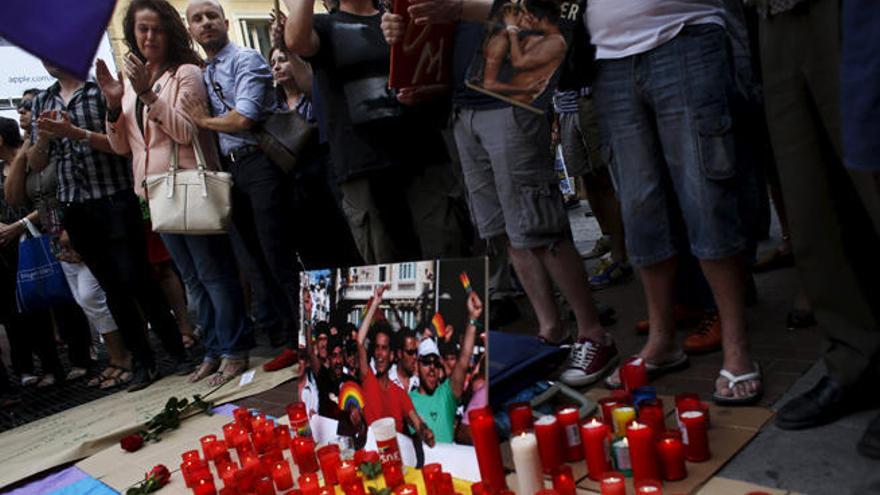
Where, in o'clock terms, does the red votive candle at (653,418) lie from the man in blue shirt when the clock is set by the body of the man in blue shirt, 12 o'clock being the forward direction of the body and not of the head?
The red votive candle is roughly at 10 o'clock from the man in blue shirt.

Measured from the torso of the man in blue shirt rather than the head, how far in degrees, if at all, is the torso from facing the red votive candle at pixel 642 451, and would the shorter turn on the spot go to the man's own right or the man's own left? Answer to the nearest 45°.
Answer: approximately 45° to the man's own left

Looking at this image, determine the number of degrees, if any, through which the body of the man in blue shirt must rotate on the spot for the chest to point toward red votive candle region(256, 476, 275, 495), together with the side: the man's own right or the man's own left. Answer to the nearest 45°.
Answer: approximately 45° to the man's own left

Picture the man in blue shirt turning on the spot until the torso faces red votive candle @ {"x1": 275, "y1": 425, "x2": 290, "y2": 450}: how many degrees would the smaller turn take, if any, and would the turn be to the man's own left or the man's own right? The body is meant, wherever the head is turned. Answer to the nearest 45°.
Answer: approximately 45° to the man's own left

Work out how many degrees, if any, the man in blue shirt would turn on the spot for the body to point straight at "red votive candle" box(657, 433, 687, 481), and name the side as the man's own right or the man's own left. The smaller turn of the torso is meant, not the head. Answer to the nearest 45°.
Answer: approximately 45° to the man's own left

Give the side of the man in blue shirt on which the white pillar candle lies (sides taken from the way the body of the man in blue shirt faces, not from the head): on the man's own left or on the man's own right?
on the man's own left

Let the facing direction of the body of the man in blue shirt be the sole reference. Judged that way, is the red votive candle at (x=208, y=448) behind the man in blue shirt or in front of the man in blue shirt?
in front

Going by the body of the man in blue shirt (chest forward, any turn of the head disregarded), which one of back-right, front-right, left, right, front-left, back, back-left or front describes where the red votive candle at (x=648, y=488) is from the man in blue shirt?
front-left

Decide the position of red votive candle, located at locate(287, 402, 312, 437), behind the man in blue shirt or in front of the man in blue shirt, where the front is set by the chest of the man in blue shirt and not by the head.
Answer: in front

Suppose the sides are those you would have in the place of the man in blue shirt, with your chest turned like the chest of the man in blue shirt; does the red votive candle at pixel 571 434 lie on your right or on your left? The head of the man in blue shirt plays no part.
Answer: on your left

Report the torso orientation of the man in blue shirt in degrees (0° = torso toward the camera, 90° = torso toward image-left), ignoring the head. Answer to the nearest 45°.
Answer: approximately 45°

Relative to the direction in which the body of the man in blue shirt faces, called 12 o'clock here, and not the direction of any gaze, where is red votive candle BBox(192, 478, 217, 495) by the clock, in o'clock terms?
The red votive candle is roughly at 11 o'clock from the man in blue shirt.

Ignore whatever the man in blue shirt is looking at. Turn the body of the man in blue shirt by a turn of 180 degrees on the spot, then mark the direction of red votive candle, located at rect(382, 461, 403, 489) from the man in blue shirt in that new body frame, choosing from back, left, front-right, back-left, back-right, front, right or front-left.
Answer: back-right

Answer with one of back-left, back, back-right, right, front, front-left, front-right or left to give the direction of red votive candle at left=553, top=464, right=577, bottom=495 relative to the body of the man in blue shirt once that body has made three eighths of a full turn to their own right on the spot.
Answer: back

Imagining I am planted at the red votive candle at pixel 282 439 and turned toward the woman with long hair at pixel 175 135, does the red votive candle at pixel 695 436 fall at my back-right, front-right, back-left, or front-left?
back-right

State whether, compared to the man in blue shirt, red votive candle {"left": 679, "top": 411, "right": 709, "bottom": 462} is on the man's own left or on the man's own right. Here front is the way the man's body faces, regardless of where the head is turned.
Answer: on the man's own left

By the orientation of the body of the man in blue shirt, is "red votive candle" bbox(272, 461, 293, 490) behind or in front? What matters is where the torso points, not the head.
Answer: in front
